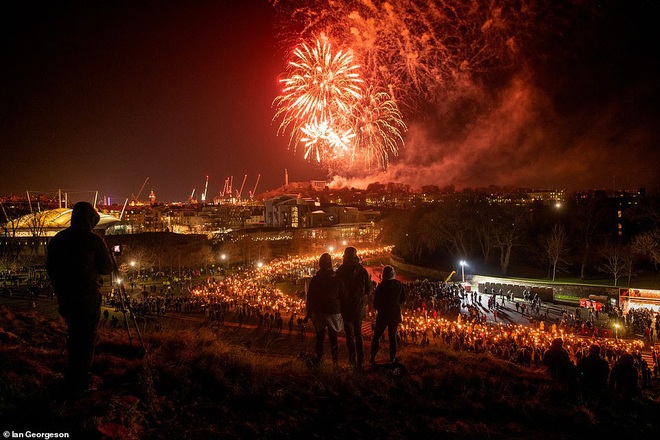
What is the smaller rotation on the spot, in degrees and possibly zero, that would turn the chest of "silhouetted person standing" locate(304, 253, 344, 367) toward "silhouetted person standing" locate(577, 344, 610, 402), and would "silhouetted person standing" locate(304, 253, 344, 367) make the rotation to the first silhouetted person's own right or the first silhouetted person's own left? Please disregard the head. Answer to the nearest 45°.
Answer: approximately 90° to the first silhouetted person's own right

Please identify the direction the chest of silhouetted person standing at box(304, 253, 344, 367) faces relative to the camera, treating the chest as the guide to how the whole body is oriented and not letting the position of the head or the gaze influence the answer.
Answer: away from the camera

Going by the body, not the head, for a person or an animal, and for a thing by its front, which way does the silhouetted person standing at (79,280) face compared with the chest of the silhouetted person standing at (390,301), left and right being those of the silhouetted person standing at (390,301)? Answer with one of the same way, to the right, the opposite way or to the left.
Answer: the same way

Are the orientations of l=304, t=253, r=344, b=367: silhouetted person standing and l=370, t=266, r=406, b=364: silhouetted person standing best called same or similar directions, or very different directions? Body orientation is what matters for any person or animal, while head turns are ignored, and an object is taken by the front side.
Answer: same or similar directions

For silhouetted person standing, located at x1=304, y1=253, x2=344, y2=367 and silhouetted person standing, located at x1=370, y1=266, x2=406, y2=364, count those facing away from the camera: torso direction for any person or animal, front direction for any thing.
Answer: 2

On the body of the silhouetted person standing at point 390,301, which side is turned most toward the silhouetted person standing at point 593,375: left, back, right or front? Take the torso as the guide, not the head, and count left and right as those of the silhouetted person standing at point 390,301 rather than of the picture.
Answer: right

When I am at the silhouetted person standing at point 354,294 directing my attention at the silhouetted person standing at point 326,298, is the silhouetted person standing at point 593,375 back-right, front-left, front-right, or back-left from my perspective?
back-left

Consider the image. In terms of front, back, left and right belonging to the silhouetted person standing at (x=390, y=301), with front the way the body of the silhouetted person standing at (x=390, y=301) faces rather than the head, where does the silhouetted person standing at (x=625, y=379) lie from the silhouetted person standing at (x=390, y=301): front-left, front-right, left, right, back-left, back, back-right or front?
right

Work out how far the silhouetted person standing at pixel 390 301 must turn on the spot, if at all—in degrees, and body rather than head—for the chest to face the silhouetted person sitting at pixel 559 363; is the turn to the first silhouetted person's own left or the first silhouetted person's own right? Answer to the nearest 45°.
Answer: approximately 90° to the first silhouetted person's own right

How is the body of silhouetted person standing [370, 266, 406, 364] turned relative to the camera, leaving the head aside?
away from the camera

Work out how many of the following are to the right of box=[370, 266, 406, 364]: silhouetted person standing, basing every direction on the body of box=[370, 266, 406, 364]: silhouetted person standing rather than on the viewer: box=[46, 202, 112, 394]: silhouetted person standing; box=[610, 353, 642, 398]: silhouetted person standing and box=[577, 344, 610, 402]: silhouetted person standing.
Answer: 2

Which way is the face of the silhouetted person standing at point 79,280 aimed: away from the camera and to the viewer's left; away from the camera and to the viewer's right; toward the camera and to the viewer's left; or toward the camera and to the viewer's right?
away from the camera and to the viewer's right

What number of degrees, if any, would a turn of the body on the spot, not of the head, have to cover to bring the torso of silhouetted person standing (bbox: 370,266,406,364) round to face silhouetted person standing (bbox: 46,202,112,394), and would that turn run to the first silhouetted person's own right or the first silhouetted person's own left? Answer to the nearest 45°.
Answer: approximately 135° to the first silhouetted person's own left
